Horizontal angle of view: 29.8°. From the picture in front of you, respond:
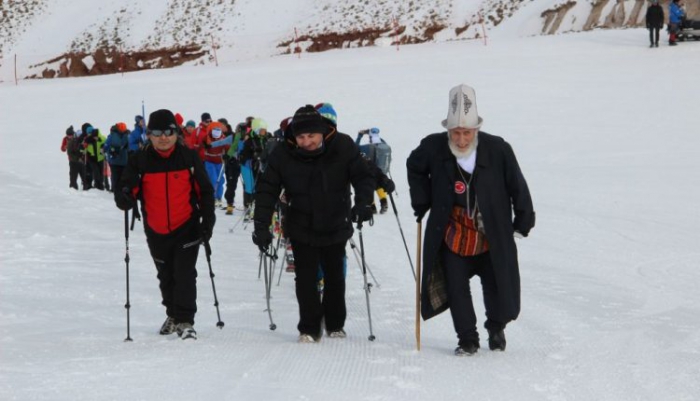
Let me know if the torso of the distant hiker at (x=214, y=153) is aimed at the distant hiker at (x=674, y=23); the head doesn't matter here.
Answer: no

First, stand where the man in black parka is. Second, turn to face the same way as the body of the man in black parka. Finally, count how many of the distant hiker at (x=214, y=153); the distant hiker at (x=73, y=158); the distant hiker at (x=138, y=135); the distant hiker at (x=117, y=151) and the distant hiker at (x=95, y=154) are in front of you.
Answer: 0

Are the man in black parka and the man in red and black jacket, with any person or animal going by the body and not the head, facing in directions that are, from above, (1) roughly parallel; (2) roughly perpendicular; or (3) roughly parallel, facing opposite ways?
roughly parallel

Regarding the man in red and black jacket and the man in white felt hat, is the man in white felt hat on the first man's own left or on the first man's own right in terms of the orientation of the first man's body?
on the first man's own left

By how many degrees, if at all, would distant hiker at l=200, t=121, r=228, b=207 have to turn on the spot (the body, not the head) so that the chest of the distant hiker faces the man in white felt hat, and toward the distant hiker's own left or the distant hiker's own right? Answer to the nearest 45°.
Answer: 0° — they already face them

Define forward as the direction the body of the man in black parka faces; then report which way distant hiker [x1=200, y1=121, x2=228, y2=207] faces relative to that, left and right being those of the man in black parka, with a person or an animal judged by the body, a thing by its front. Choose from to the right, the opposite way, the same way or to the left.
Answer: the same way

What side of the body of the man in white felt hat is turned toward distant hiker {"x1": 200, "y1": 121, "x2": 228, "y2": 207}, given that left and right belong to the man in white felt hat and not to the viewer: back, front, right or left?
back

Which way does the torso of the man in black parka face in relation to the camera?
toward the camera

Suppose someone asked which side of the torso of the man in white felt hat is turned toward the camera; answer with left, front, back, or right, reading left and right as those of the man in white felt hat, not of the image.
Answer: front

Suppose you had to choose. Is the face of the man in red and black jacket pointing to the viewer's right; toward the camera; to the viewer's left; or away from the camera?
toward the camera

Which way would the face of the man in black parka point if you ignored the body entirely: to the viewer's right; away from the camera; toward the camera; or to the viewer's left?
toward the camera

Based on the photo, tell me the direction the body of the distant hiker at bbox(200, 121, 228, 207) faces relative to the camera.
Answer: toward the camera

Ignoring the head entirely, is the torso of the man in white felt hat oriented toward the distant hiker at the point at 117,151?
no
